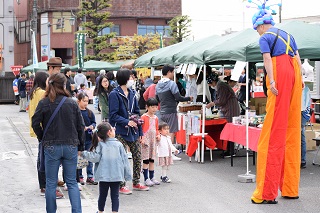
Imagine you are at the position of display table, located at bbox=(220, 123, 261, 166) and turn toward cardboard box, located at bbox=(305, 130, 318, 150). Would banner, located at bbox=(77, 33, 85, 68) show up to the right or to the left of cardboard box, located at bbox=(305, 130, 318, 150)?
left

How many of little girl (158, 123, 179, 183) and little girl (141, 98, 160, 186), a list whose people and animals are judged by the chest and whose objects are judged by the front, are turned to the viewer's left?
0

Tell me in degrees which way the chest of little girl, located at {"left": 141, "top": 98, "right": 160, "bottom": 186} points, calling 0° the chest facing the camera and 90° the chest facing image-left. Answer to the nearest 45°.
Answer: approximately 315°

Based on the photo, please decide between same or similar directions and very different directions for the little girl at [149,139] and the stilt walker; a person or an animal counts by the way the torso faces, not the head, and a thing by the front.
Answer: very different directions

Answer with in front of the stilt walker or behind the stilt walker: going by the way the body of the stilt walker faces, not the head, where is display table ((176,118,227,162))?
in front

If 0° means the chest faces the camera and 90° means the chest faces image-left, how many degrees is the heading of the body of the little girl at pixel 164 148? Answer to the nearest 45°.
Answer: approximately 315°

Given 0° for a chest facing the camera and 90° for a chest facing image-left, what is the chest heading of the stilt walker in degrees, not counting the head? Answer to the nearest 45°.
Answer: approximately 135°

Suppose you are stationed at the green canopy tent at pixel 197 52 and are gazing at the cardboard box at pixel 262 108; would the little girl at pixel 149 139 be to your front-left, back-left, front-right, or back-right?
back-right
